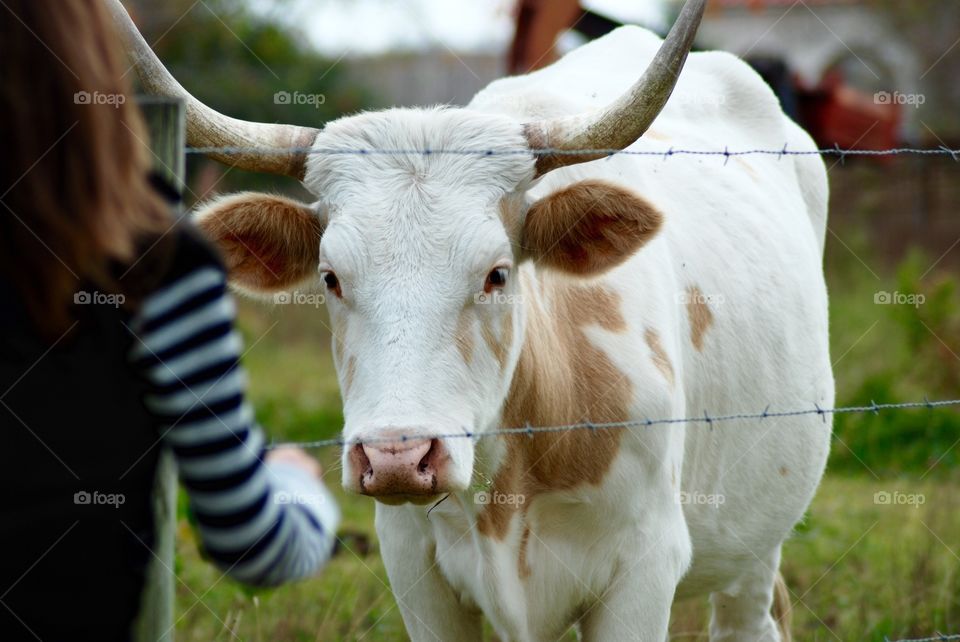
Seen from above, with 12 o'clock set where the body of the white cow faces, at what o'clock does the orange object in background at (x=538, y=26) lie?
The orange object in background is roughly at 5 o'clock from the white cow.

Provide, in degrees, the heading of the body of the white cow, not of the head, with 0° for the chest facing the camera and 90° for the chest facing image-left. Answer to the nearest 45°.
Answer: approximately 45°

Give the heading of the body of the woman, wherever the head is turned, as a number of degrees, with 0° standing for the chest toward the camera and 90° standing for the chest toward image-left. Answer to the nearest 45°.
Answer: approximately 180°

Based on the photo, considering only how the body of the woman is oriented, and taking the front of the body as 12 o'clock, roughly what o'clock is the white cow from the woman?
The white cow is roughly at 1 o'clock from the woman.

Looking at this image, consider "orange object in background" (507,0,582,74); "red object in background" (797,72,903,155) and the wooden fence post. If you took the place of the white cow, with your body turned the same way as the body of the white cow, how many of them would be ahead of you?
1

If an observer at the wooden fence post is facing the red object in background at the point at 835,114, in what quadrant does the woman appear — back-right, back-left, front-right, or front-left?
back-right

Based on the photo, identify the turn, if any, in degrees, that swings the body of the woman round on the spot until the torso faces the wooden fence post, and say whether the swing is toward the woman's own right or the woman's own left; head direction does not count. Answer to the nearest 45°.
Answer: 0° — they already face it

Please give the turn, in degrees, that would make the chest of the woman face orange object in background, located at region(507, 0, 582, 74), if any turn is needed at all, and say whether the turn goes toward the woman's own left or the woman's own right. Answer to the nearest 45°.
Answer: approximately 45° to the woman's own right

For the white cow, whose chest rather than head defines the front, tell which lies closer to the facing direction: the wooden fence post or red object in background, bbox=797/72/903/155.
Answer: the wooden fence post

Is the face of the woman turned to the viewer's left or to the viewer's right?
to the viewer's right

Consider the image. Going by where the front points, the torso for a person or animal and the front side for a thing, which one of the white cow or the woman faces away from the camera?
the woman
